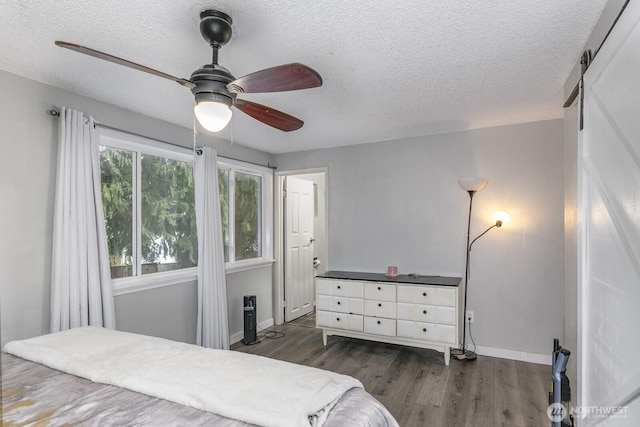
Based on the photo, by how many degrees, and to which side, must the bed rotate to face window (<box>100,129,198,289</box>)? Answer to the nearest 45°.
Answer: approximately 45° to its left

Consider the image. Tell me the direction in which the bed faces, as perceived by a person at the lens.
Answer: facing away from the viewer and to the right of the viewer

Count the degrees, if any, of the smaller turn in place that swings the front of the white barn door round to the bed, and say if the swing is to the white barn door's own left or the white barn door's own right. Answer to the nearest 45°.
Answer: approximately 45° to the white barn door's own left

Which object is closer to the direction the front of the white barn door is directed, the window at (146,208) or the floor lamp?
the window

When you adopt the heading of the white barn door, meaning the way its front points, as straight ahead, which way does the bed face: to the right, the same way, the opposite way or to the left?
to the right

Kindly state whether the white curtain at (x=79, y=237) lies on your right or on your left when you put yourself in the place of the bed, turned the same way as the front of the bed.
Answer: on your left

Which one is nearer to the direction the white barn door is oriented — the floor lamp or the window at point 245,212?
the window

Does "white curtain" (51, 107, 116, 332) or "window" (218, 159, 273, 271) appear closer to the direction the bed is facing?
the window

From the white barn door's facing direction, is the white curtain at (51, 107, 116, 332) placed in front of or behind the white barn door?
in front

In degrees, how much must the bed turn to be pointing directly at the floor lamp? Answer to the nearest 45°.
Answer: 0° — it already faces it

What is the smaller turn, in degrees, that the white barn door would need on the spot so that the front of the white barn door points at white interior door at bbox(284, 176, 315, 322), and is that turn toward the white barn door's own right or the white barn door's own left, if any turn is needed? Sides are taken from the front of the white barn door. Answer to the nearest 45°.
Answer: approximately 45° to the white barn door's own right

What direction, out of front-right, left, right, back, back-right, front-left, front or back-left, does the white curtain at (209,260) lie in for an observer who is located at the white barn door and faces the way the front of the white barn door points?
front

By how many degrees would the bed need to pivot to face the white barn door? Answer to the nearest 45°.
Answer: approximately 45° to its right

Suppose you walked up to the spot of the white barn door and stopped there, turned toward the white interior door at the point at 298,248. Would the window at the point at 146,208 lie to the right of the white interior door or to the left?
left

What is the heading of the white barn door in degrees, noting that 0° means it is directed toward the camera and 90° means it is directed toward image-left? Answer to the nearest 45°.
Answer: approximately 90°

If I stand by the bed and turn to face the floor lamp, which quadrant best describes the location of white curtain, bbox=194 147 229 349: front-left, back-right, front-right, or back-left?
front-left

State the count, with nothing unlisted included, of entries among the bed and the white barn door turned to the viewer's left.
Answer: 1

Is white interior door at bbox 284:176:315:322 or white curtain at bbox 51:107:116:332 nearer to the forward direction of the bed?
the white interior door
